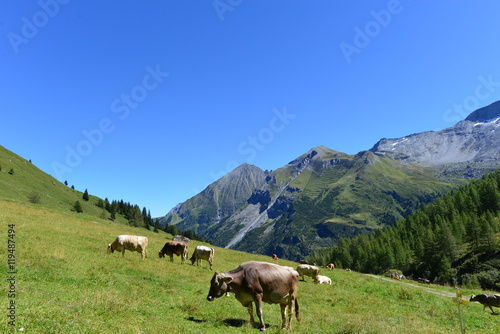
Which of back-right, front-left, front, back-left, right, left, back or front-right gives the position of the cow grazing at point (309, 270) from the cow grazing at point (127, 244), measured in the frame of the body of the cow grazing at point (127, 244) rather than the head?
back

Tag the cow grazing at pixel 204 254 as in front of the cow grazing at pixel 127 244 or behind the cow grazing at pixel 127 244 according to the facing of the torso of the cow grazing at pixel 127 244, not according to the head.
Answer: behind

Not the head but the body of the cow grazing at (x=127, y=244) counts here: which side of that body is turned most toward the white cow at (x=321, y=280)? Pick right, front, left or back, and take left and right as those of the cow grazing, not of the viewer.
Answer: back

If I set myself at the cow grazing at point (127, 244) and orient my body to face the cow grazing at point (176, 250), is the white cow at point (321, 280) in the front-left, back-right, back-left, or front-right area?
front-right

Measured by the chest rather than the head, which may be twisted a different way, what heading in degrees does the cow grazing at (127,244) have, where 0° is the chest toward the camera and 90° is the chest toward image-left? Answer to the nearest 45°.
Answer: approximately 90°

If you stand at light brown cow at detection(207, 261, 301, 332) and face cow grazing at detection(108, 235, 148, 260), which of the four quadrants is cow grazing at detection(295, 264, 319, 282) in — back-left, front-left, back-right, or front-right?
front-right
